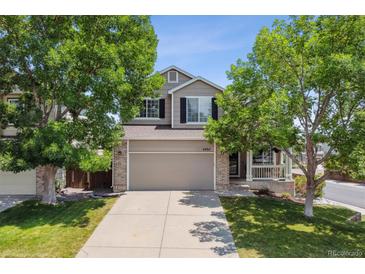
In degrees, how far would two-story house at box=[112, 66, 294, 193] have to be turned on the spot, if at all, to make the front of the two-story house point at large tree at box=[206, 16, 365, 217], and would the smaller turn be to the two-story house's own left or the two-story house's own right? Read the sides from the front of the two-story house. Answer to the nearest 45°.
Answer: approximately 45° to the two-story house's own left

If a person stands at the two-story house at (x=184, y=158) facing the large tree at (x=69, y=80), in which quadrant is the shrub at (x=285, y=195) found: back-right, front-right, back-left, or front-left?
back-left

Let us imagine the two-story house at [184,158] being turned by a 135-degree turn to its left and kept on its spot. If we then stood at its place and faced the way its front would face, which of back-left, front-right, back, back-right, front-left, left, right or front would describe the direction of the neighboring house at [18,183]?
back-left

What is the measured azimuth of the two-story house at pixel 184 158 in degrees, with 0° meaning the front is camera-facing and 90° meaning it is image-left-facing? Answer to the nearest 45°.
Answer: approximately 0°

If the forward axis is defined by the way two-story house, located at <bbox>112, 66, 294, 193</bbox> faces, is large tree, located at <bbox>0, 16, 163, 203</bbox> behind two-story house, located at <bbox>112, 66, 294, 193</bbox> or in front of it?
in front
